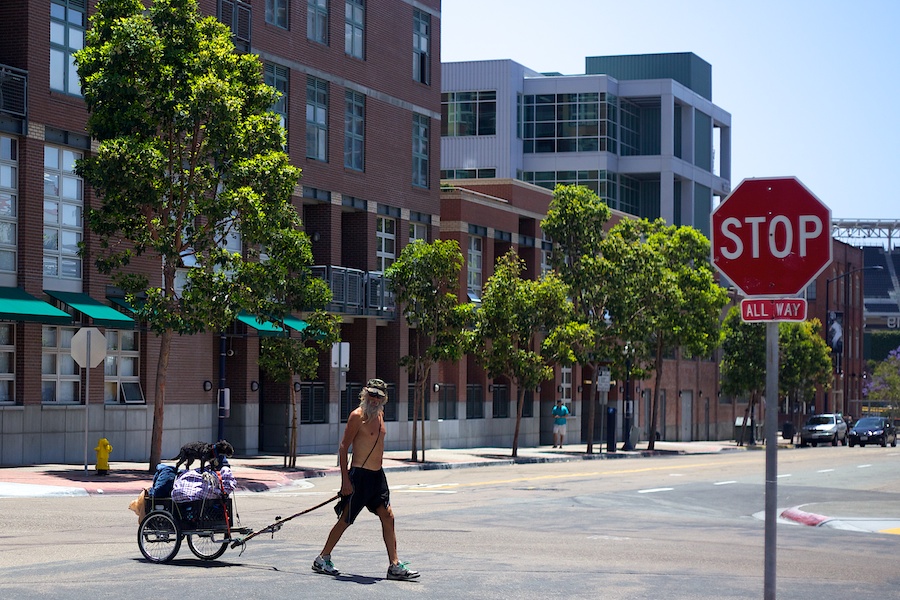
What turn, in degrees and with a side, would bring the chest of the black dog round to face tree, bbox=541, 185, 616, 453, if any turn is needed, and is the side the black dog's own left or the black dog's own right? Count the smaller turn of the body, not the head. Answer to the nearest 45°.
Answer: approximately 90° to the black dog's own left

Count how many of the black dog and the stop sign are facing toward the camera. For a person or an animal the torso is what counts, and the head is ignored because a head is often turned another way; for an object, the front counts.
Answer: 1

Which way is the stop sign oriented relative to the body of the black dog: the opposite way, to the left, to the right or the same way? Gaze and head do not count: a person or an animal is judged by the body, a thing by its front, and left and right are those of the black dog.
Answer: to the right

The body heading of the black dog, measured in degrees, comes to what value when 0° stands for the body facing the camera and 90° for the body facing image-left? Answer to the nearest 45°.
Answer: approximately 270°

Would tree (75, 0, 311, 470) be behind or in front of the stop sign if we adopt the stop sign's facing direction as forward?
behind

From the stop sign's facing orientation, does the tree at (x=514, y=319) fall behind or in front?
behind
